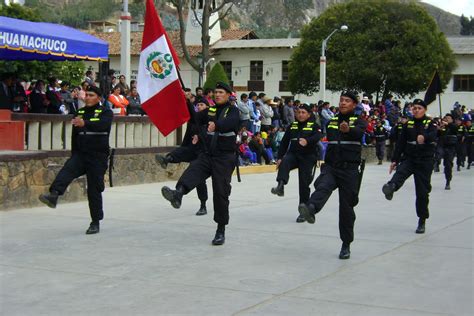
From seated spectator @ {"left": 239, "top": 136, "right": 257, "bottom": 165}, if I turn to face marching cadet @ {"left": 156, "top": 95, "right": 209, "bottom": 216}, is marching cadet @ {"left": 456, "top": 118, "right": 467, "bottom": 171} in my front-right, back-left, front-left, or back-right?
back-left

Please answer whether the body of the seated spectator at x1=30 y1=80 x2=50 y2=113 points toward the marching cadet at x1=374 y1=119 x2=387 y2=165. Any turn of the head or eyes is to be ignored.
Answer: no

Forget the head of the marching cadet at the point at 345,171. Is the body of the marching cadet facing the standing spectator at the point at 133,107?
no

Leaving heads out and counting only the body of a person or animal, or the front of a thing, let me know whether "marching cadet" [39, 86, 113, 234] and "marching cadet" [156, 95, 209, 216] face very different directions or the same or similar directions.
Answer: same or similar directions

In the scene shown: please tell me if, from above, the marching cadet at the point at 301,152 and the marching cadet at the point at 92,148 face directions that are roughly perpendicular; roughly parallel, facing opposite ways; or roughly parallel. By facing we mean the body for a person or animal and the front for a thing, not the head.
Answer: roughly parallel

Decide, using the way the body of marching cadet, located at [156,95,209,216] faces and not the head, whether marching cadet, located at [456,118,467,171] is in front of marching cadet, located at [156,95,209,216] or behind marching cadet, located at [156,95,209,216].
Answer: behind

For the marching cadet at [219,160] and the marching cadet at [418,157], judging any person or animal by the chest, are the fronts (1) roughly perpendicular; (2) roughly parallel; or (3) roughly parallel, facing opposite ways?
roughly parallel

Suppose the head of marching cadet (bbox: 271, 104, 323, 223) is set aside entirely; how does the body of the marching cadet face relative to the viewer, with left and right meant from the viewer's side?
facing the viewer and to the left of the viewer

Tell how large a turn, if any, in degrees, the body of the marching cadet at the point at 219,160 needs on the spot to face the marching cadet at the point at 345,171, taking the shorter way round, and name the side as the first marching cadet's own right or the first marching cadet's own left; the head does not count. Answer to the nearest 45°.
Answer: approximately 90° to the first marching cadet's own left

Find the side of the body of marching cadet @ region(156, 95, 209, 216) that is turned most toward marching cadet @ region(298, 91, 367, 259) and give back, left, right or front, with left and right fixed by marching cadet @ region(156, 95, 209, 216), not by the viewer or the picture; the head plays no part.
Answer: left

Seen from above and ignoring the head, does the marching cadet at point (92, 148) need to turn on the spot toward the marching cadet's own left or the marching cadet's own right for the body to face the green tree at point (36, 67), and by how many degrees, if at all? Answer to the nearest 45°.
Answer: approximately 135° to the marching cadet's own right

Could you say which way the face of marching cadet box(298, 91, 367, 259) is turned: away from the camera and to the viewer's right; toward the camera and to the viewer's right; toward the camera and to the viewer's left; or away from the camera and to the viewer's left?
toward the camera and to the viewer's left

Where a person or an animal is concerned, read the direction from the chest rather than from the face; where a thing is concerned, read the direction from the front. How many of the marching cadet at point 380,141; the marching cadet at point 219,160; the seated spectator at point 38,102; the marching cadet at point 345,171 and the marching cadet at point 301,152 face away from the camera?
0

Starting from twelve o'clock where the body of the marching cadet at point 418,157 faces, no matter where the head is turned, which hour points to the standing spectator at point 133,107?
The standing spectator is roughly at 3 o'clock from the marching cadet.

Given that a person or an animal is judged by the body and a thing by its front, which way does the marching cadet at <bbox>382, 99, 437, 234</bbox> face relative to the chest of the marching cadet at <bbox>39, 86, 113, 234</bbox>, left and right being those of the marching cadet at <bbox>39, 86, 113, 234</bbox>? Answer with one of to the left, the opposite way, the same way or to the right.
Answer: the same way

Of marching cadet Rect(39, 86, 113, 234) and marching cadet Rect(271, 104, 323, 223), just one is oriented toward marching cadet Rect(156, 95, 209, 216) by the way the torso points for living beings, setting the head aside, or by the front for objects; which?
marching cadet Rect(271, 104, 323, 223)

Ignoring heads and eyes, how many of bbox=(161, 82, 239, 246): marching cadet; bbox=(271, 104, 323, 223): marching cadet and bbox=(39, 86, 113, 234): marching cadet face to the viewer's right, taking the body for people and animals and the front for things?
0

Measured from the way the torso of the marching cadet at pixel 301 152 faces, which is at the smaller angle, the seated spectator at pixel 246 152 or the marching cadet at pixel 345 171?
the marching cadet

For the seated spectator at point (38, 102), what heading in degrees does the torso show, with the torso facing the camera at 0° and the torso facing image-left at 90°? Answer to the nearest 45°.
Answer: approximately 315°
